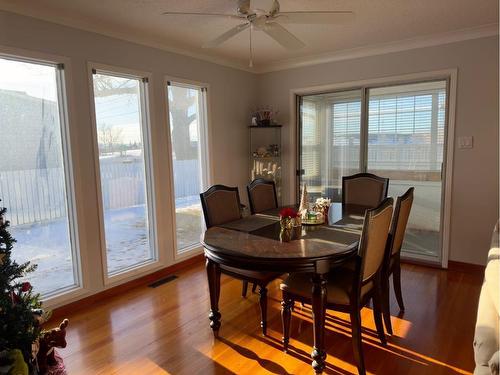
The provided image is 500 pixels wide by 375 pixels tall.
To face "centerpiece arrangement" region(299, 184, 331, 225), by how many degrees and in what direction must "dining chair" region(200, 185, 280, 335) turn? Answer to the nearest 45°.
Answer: approximately 45° to its left

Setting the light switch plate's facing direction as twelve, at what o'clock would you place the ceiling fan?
The ceiling fan is roughly at 1 o'clock from the light switch plate.

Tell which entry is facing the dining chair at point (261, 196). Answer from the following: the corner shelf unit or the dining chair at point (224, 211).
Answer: the corner shelf unit

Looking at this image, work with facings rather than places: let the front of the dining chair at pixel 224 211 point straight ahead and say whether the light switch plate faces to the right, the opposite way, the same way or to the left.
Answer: to the right

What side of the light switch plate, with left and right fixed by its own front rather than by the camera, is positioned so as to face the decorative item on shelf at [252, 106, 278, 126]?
right

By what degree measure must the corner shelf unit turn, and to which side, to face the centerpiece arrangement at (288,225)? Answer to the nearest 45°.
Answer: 0° — it already faces it

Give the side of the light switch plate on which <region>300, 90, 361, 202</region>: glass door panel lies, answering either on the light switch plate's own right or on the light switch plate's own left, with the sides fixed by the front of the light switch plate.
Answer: on the light switch plate's own right

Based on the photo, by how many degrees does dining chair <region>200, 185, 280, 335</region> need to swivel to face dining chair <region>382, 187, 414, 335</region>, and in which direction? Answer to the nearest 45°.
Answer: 0° — it already faces it

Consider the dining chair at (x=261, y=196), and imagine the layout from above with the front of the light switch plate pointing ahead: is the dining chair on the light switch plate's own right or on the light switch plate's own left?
on the light switch plate's own right

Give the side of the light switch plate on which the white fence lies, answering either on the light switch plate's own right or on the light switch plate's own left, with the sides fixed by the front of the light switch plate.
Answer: on the light switch plate's own right

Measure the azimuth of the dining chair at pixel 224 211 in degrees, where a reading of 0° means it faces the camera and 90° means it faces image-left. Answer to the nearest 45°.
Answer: approximately 315°

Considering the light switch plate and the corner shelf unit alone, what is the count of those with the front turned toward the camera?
2

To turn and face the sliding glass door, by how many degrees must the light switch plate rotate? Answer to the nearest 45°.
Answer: approximately 90° to its right

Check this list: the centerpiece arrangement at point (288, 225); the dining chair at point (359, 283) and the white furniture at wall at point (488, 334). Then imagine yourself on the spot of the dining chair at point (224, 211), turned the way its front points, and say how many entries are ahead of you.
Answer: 3

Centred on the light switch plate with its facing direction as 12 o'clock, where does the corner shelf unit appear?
The corner shelf unit is roughly at 3 o'clock from the light switch plate.

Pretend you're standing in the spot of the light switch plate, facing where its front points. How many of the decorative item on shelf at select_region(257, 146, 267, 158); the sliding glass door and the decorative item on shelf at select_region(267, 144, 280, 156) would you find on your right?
3
